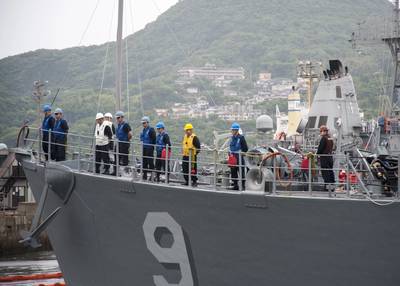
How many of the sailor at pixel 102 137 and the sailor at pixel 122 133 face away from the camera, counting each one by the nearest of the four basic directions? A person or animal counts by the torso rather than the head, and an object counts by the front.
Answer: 0

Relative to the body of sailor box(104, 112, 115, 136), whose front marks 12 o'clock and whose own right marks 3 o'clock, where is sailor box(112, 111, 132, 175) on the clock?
sailor box(112, 111, 132, 175) is roughly at 9 o'clock from sailor box(104, 112, 115, 136).

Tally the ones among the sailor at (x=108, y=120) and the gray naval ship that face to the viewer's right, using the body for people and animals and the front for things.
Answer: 0

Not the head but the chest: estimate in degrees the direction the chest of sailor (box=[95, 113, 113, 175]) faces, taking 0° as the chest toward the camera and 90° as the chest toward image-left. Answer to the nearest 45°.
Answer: approximately 45°

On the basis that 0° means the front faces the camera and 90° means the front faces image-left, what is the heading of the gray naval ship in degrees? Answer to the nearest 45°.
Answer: approximately 90°

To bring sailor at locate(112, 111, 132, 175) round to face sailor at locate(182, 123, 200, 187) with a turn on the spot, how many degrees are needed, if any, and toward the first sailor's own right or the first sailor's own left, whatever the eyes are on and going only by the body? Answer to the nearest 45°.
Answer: approximately 90° to the first sailor's own left

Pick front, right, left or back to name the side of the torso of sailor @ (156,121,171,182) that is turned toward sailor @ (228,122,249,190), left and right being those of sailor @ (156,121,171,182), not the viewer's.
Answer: left

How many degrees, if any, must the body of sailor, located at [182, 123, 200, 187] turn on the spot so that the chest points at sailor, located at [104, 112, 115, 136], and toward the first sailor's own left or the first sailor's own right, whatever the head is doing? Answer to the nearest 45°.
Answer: approximately 90° to the first sailor's own right

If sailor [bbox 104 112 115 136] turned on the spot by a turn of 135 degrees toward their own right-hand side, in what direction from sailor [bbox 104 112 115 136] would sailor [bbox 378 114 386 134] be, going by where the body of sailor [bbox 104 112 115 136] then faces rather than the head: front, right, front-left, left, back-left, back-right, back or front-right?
right

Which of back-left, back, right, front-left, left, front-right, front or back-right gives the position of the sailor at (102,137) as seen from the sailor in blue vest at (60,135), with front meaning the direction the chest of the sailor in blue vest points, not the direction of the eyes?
left

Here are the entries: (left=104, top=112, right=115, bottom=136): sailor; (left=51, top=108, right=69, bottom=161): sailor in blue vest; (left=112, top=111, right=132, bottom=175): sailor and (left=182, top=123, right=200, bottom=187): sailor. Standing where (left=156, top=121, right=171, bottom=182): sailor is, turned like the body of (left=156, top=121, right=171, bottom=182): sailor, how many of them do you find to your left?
1
